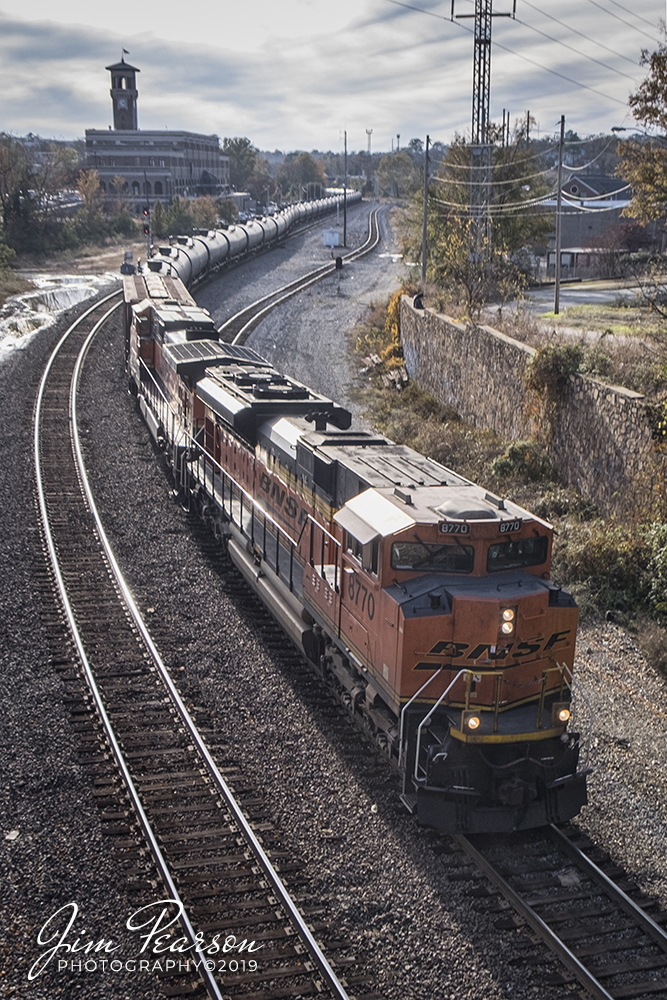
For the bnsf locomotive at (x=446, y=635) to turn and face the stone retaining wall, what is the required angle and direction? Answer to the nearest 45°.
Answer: approximately 135° to its left

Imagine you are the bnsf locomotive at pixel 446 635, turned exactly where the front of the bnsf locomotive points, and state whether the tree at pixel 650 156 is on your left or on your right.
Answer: on your left

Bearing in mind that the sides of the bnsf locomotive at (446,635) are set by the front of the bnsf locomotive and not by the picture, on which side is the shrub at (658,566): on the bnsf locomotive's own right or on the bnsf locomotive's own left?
on the bnsf locomotive's own left

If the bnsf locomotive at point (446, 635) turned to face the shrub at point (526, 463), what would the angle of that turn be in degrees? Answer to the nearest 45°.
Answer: approximately 135° to its left

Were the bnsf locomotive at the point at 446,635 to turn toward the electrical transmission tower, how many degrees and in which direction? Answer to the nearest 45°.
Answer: approximately 135° to its left

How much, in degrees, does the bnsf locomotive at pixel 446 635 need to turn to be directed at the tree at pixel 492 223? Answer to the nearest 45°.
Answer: approximately 135° to its left

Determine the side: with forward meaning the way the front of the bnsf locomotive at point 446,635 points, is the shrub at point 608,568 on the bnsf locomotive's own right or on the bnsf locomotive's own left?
on the bnsf locomotive's own left

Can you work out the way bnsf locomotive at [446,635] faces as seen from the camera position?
facing the viewer and to the right of the viewer
